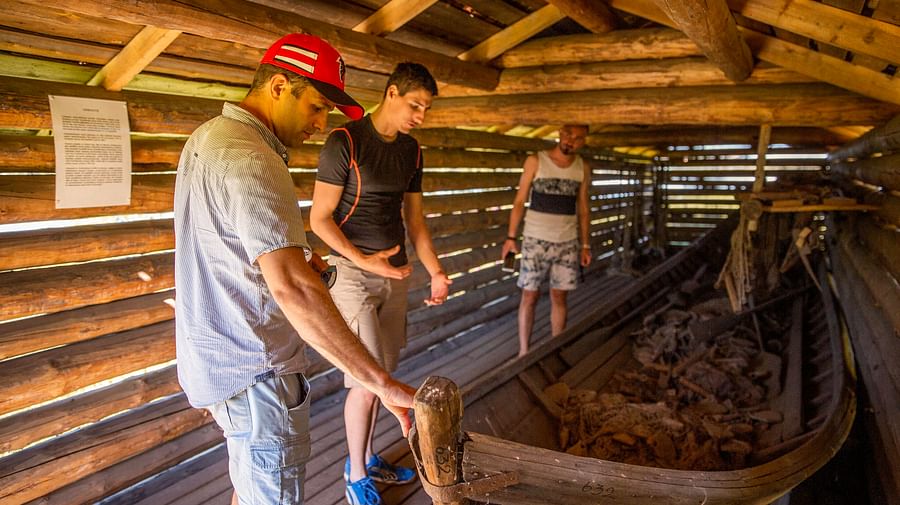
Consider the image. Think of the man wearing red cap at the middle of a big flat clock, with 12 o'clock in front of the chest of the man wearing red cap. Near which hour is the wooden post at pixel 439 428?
The wooden post is roughly at 1 o'clock from the man wearing red cap.

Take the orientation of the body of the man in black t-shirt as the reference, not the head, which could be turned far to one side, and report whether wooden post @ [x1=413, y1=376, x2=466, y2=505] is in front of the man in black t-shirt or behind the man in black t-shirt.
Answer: in front

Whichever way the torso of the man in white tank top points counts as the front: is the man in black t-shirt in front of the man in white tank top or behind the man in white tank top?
in front

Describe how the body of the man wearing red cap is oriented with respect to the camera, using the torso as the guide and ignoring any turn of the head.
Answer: to the viewer's right

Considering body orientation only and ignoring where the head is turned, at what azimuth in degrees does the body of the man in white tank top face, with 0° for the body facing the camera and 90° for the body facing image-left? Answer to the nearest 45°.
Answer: approximately 0°

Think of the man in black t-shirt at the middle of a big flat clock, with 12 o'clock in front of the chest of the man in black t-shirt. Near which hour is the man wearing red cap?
The man wearing red cap is roughly at 2 o'clock from the man in black t-shirt.

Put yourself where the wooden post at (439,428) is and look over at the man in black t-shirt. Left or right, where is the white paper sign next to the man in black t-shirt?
left

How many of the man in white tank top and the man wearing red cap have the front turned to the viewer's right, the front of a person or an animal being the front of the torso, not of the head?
1
